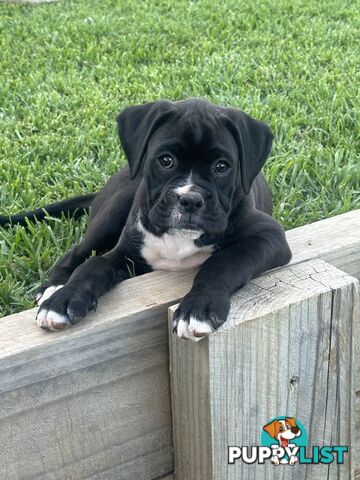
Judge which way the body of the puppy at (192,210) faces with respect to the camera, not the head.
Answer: toward the camera
